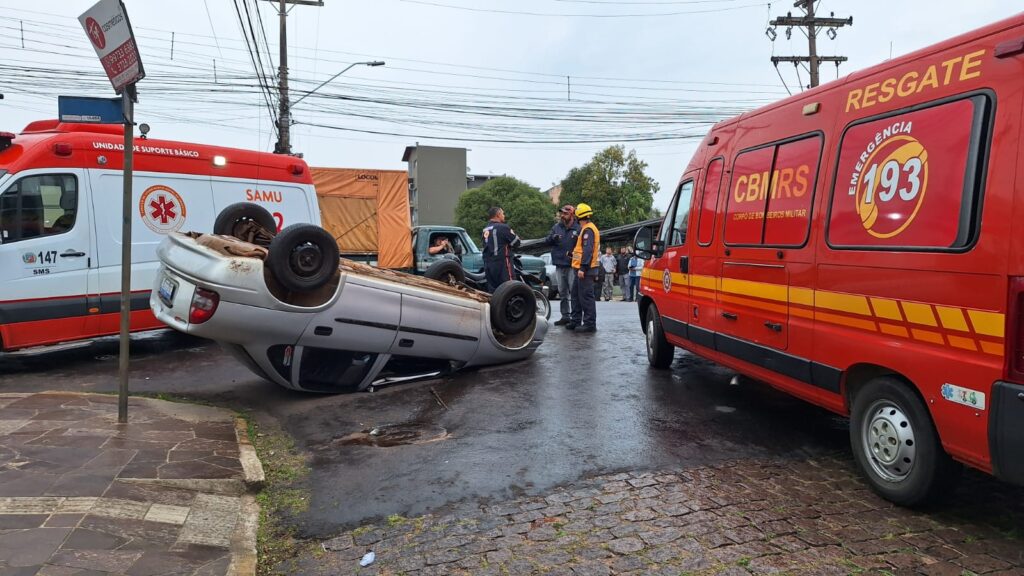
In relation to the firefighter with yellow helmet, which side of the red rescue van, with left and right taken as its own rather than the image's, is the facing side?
front

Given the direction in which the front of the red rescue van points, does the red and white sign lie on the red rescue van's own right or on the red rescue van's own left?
on the red rescue van's own left

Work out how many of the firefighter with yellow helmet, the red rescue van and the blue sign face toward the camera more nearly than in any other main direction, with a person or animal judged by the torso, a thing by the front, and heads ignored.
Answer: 1

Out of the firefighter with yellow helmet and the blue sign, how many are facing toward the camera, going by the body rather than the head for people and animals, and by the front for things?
1

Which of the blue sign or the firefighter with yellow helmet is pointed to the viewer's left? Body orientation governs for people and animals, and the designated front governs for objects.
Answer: the firefighter with yellow helmet

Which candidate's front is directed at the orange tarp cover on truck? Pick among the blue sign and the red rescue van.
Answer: the red rescue van

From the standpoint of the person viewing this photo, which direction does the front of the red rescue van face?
facing away from the viewer and to the left of the viewer

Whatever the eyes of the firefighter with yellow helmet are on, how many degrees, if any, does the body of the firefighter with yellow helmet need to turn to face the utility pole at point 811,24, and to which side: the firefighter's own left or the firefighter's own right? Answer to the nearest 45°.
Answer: approximately 135° to the firefighter's own right

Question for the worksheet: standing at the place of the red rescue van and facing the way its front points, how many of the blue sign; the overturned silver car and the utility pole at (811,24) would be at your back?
0

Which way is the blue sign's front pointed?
toward the camera

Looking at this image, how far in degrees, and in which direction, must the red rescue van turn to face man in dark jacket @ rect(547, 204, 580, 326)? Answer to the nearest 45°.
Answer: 0° — it already faces them
